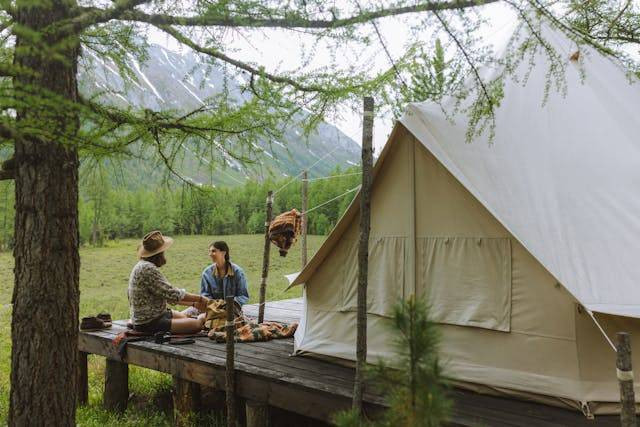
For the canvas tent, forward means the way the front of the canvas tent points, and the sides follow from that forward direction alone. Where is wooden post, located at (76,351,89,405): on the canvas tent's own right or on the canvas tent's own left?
on the canvas tent's own right

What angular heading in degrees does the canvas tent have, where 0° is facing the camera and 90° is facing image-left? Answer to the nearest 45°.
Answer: approximately 45°

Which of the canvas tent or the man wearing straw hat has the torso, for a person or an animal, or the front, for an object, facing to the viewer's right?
the man wearing straw hat

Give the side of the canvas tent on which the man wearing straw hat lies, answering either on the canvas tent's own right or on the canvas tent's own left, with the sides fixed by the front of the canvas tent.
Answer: on the canvas tent's own right

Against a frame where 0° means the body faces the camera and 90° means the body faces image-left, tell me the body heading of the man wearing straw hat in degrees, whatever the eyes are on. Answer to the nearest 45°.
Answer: approximately 270°

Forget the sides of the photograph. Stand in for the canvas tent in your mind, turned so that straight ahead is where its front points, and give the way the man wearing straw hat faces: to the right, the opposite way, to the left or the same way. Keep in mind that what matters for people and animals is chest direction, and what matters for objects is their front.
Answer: the opposite way

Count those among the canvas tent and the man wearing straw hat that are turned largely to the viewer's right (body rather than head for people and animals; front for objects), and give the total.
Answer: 1
